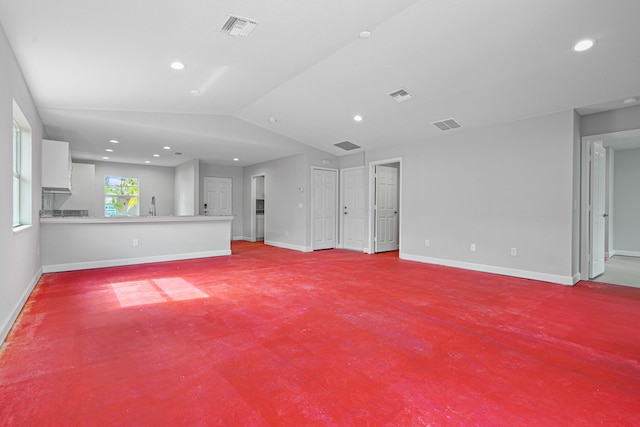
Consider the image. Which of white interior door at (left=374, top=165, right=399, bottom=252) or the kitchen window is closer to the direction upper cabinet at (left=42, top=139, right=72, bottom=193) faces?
the white interior door

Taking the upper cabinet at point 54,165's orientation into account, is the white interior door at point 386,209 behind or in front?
in front

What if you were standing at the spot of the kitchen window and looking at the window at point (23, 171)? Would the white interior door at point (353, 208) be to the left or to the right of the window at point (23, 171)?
left

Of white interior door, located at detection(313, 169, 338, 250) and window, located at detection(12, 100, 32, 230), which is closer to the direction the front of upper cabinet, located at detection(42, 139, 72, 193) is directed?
the white interior door

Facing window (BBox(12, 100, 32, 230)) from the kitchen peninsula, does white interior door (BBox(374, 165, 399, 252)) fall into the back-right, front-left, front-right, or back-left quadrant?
back-left

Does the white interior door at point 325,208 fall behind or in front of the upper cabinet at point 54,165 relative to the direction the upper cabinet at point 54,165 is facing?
in front

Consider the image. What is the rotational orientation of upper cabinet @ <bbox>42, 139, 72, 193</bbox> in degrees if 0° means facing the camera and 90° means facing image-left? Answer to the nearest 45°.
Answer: approximately 270°

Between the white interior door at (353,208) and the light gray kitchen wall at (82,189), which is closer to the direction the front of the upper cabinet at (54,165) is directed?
the white interior door

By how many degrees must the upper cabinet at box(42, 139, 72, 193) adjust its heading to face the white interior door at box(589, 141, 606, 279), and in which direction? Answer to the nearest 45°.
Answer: approximately 45° to its right

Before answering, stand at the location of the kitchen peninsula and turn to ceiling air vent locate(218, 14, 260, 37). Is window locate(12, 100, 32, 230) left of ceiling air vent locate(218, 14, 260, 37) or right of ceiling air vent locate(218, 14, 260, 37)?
right

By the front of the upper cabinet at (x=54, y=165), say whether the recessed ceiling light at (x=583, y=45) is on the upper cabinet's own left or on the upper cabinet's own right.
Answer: on the upper cabinet's own right

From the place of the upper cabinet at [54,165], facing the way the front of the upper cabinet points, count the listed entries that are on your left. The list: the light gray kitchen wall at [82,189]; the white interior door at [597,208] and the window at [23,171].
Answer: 1

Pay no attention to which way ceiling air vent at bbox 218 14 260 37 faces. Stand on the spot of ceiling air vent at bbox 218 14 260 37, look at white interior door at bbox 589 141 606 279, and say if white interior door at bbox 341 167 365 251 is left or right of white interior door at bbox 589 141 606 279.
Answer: left
